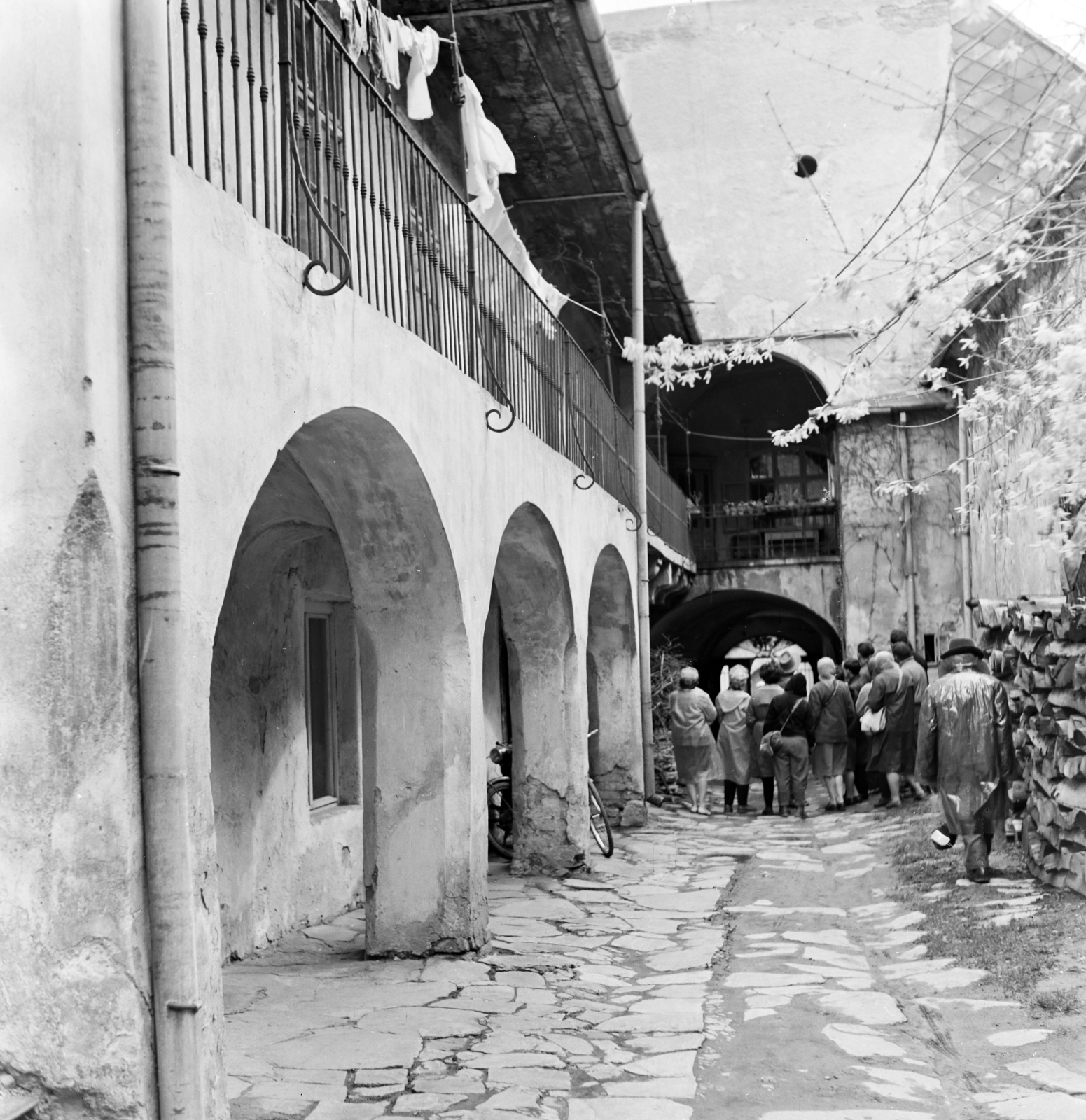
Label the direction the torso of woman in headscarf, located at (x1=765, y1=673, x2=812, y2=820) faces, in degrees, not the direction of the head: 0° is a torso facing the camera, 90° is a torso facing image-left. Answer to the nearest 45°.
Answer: approximately 180°

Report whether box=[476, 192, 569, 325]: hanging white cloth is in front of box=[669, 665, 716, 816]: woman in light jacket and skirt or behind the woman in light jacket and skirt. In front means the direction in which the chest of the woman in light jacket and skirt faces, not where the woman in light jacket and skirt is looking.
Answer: behind

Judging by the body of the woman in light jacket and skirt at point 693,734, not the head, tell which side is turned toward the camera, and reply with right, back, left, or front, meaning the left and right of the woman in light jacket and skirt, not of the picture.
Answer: back

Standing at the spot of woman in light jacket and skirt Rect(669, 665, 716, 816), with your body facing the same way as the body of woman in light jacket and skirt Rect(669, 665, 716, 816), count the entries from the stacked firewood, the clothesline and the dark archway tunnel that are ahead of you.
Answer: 1

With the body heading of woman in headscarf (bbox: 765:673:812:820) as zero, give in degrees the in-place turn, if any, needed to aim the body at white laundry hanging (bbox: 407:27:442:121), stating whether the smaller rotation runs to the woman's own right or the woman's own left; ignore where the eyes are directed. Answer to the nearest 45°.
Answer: approximately 180°
